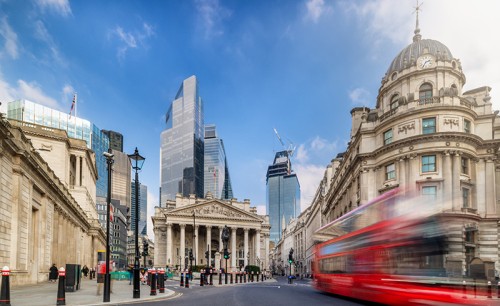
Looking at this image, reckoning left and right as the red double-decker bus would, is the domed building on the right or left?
on its left

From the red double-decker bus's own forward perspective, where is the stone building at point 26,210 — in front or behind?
behind

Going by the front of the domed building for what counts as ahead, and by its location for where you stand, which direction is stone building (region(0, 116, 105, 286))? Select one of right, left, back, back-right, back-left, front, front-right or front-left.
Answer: front-right

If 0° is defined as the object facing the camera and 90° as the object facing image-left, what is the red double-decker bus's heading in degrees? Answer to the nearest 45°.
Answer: approximately 315°

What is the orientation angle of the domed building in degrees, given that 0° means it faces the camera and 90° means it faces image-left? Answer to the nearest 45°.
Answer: approximately 0°

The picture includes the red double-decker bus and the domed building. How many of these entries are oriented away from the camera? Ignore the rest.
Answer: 0

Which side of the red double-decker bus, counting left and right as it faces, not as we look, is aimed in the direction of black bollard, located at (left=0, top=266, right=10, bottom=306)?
right
